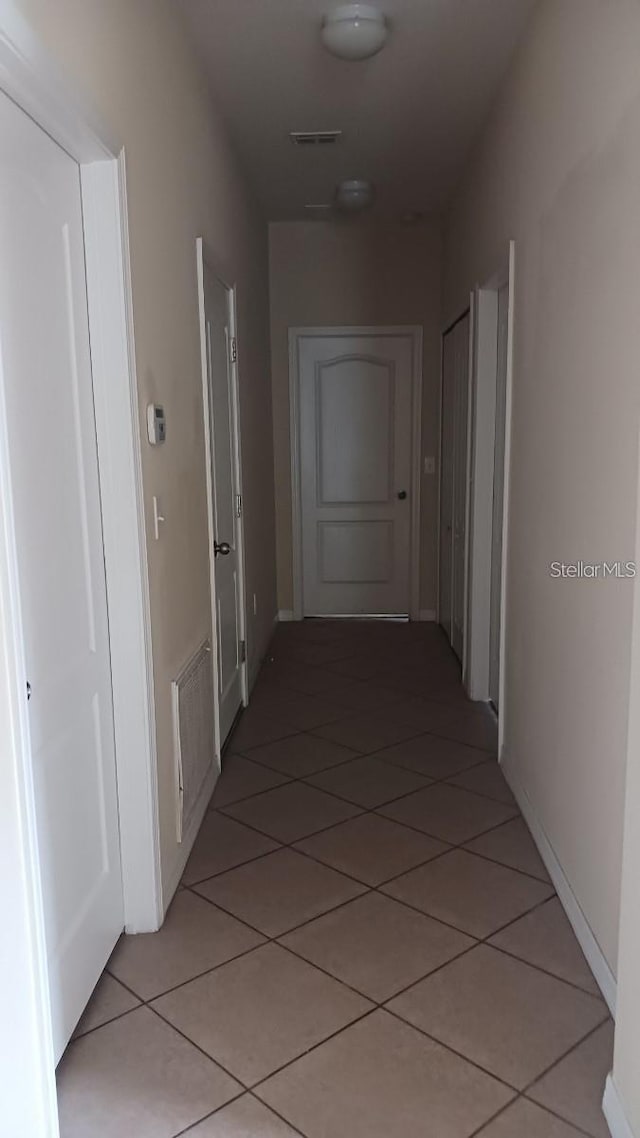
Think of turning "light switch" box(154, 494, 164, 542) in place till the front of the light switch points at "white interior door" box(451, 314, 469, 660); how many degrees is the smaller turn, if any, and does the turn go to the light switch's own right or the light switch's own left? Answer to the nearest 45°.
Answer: approximately 45° to the light switch's own left

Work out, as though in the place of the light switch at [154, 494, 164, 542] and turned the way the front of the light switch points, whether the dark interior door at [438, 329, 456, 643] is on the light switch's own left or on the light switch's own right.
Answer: on the light switch's own left

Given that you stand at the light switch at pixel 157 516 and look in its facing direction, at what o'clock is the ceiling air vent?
The ceiling air vent is roughly at 10 o'clock from the light switch.

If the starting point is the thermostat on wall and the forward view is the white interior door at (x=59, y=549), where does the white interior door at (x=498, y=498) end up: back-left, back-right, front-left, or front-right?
back-left

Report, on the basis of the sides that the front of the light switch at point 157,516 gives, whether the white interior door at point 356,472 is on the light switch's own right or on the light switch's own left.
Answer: on the light switch's own left

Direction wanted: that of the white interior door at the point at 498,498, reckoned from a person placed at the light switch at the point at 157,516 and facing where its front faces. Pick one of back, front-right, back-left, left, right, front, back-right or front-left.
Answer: front-left

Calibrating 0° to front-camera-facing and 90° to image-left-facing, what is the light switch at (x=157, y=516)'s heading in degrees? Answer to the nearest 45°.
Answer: approximately 270°

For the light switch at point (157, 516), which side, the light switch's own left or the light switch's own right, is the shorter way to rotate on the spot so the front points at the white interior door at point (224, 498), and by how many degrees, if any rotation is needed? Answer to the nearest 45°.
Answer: approximately 90° to the light switch's own left

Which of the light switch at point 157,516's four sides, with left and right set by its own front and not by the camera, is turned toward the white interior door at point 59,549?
right

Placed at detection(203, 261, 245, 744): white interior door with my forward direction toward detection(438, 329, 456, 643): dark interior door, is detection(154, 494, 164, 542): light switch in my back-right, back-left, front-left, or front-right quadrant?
back-right
